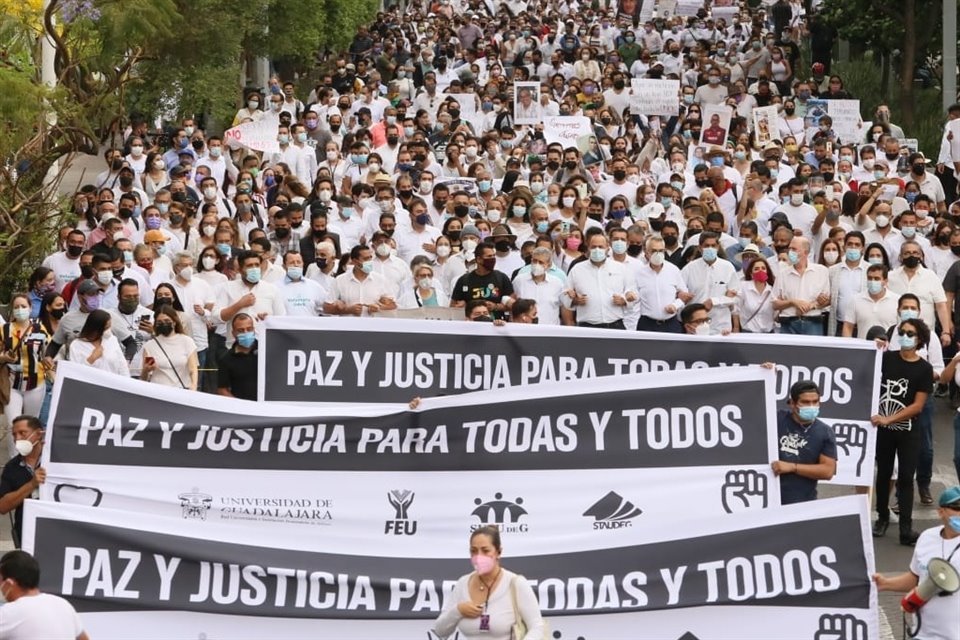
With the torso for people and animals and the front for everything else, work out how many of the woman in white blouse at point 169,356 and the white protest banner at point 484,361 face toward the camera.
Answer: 2

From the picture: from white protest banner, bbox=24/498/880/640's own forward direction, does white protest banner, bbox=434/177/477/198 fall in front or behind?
behind

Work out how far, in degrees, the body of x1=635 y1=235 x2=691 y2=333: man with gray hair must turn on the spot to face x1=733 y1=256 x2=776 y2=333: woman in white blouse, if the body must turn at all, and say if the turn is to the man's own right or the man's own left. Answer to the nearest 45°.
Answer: approximately 90° to the man's own left

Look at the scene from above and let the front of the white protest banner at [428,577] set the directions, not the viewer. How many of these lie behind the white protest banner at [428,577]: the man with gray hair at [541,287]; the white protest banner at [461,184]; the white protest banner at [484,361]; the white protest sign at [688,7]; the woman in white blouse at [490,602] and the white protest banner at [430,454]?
5
